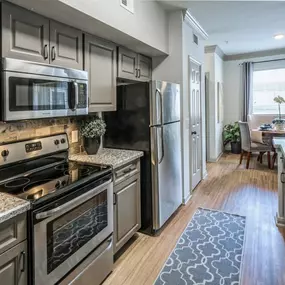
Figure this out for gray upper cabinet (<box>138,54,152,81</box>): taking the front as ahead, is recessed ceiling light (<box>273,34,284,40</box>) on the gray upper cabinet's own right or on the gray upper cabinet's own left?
on the gray upper cabinet's own left

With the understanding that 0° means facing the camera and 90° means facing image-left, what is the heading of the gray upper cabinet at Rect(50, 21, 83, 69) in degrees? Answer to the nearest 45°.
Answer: approximately 315°

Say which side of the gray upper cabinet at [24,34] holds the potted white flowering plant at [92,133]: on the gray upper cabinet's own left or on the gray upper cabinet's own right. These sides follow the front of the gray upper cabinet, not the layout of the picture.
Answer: on the gray upper cabinet's own left

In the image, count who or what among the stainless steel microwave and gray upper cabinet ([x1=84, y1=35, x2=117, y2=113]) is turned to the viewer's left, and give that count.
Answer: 0

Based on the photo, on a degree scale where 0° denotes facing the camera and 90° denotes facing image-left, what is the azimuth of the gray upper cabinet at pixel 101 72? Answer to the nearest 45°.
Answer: approximately 315°

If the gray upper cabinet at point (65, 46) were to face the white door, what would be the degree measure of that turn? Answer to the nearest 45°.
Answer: approximately 90° to its left

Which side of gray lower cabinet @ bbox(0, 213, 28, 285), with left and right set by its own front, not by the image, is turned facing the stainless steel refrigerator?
left

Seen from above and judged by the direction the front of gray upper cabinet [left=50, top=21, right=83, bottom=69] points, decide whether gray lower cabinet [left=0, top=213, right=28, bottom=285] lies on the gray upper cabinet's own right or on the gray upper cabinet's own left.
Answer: on the gray upper cabinet's own right
